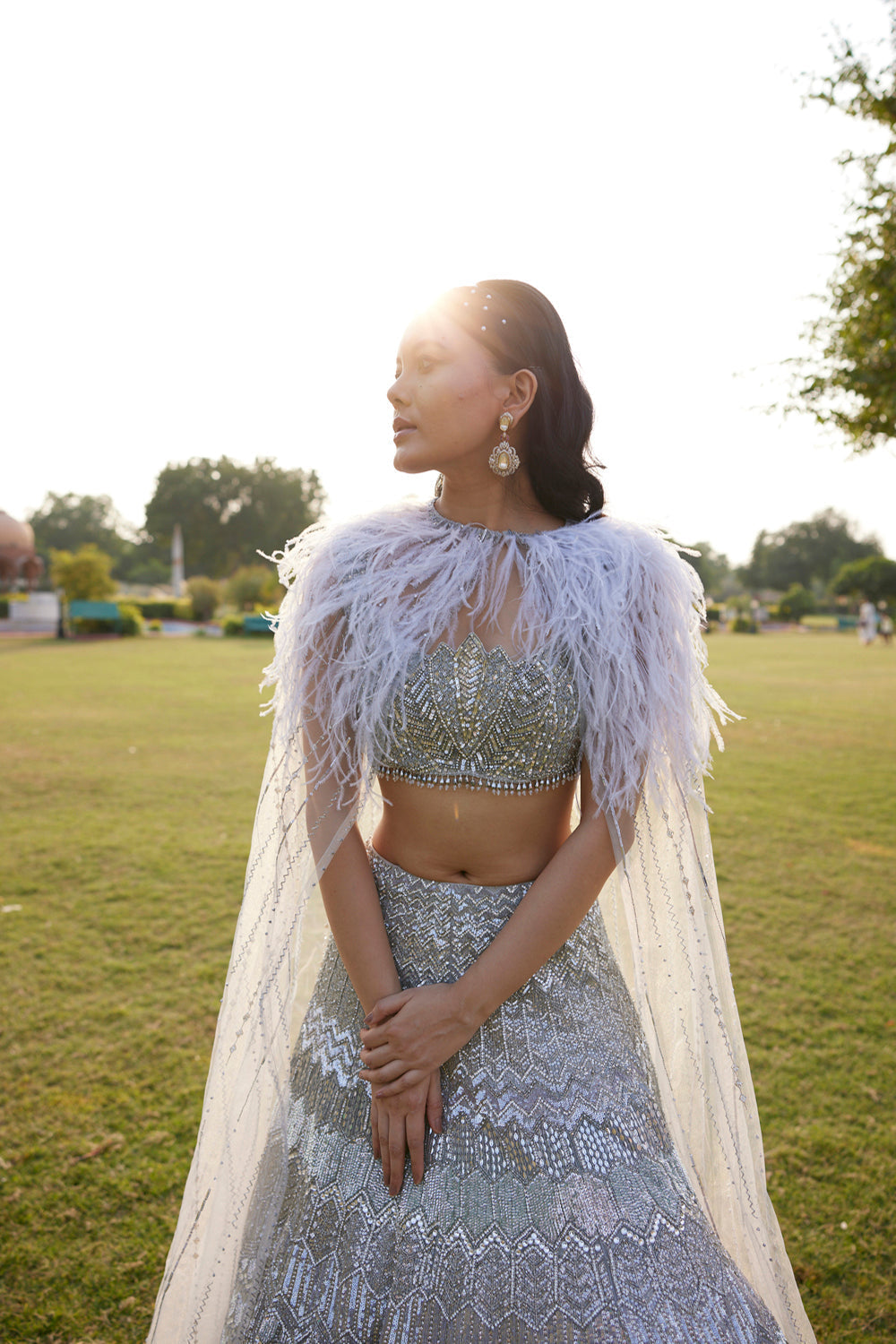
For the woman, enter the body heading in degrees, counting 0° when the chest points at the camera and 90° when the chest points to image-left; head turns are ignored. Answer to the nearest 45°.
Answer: approximately 0°

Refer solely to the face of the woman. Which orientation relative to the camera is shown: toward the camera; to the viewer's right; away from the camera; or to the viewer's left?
to the viewer's left

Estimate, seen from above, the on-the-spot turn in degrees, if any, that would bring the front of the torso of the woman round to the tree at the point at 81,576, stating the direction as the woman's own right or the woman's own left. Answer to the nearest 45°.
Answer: approximately 135° to the woman's own right

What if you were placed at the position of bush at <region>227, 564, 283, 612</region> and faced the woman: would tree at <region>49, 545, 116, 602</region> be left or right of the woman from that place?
right

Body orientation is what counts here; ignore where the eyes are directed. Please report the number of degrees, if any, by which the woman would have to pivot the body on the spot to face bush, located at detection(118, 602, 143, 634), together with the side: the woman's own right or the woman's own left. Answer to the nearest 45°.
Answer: approximately 135° to the woman's own right

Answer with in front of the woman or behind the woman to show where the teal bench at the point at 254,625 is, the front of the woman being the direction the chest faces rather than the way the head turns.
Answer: behind

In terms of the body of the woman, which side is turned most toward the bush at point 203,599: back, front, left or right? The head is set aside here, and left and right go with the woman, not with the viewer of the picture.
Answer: back
